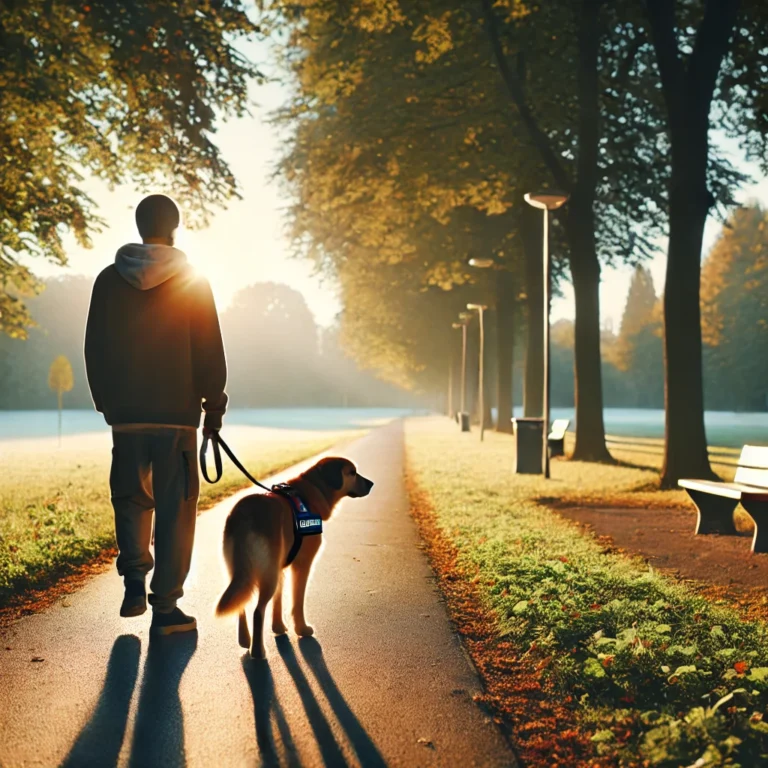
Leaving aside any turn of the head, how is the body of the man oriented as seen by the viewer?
away from the camera

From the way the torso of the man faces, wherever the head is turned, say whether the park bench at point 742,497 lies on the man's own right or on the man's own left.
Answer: on the man's own right

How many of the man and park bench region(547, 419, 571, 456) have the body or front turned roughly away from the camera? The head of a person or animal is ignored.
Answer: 1

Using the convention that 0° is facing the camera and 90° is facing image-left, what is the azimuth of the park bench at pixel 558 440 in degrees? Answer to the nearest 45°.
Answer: approximately 45°

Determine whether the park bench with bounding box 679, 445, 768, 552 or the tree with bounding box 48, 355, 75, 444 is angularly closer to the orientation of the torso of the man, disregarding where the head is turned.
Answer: the tree

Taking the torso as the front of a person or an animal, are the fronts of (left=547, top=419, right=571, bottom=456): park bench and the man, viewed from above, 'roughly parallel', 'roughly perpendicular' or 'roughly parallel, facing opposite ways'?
roughly perpendicular

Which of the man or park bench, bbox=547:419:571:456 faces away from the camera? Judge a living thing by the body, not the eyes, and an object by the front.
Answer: the man

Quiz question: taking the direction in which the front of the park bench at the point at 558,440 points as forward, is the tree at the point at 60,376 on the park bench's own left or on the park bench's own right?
on the park bench's own right

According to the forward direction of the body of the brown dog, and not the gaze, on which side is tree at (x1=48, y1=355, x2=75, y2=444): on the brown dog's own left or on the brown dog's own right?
on the brown dog's own left

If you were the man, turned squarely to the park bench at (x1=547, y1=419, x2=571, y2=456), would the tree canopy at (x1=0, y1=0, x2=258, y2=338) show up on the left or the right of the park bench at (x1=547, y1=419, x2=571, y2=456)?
left

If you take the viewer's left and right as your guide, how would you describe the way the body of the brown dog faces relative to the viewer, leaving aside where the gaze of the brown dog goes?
facing away from the viewer and to the right of the viewer
